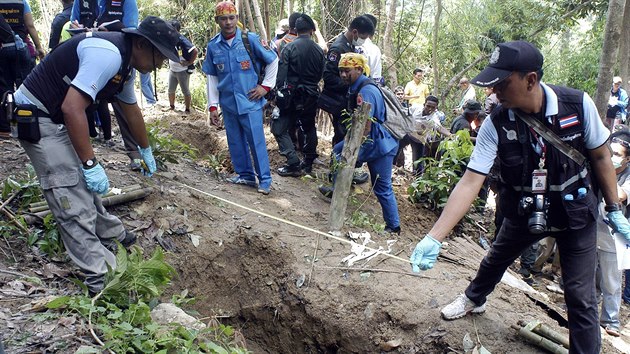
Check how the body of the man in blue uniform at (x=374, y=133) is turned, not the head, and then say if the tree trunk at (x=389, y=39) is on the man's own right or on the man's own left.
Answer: on the man's own right

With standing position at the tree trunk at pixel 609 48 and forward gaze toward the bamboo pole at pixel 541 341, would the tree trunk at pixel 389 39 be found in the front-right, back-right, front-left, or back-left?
back-right

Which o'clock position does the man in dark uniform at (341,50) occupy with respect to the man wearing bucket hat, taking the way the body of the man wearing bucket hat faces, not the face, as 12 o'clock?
The man in dark uniform is roughly at 11 o'clock from the man wearing bucket hat.

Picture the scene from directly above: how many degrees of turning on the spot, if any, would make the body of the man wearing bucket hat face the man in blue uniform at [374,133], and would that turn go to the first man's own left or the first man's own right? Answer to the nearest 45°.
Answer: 0° — they already face them

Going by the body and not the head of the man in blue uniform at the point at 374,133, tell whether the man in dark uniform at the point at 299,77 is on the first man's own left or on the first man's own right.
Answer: on the first man's own right

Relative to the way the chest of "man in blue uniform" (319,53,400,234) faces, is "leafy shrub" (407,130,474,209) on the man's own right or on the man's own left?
on the man's own right

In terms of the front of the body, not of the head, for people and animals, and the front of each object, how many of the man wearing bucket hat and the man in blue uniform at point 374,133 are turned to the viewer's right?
1

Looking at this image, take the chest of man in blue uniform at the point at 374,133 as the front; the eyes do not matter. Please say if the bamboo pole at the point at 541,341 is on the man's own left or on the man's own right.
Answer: on the man's own left

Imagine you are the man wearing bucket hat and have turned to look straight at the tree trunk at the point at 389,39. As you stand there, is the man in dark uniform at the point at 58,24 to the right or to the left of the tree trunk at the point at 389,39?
left

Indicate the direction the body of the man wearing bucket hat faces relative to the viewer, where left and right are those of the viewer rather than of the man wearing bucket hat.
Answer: facing to the right of the viewer

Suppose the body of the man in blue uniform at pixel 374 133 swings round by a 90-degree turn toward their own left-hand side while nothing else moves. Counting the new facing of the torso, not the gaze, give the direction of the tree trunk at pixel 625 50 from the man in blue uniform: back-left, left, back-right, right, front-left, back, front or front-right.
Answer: back-left

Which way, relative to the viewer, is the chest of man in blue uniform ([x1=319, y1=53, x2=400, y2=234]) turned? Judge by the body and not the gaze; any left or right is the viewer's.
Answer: facing to the left of the viewer

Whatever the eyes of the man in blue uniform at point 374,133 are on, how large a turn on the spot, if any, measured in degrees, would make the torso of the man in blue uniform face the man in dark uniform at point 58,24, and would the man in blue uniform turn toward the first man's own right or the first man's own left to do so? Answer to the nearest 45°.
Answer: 0° — they already face them

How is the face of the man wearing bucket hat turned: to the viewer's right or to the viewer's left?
to the viewer's right
